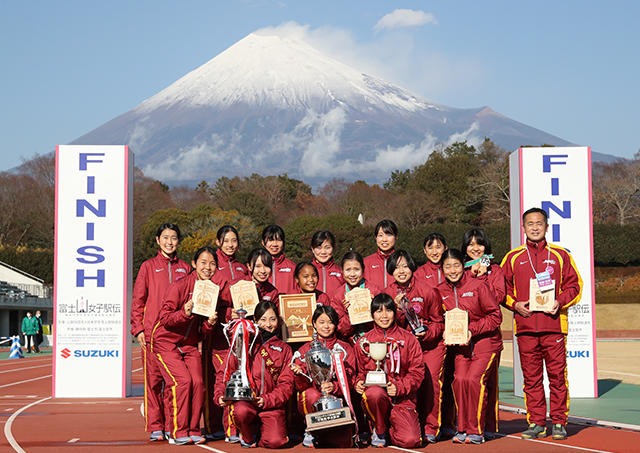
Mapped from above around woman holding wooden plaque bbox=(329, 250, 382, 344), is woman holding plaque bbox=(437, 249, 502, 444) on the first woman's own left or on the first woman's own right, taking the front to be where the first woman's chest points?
on the first woman's own left

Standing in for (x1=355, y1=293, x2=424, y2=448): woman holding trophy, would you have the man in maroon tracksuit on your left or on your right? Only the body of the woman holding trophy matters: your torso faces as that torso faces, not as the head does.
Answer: on your left

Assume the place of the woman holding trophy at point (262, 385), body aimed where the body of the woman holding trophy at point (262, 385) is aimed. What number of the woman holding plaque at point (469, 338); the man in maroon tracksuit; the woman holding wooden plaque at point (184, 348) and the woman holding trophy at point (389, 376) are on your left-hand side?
3

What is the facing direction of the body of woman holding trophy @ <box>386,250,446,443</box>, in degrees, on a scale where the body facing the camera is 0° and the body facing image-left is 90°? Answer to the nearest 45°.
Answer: approximately 45°

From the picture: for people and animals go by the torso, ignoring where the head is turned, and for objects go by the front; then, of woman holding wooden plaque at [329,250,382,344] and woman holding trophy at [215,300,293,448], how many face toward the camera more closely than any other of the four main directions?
2

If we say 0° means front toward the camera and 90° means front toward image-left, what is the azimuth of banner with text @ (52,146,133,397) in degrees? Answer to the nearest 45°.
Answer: approximately 0°

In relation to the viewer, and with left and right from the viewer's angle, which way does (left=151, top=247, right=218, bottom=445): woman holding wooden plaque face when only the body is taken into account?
facing the viewer and to the right of the viewer

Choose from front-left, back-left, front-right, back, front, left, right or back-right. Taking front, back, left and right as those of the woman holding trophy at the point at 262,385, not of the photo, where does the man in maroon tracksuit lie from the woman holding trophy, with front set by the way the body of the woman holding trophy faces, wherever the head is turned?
left
